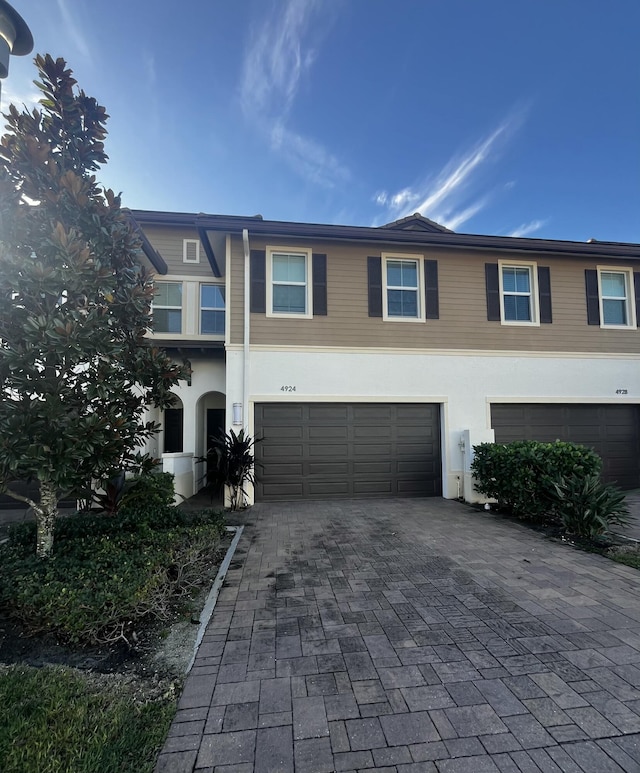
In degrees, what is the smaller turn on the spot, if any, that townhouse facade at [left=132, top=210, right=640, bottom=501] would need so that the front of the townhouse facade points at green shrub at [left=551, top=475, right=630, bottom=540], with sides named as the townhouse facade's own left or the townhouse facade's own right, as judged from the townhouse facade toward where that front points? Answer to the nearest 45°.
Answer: approximately 45° to the townhouse facade's own left

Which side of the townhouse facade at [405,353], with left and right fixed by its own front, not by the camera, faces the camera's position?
front

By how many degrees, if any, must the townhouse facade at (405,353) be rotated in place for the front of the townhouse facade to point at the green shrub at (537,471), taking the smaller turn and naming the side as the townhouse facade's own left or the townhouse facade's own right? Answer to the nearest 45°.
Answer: approximately 45° to the townhouse facade's own left

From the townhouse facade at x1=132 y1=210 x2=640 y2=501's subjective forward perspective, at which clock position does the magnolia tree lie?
The magnolia tree is roughly at 1 o'clock from the townhouse facade.

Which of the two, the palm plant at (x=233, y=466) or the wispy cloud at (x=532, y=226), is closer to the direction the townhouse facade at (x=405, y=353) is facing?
the palm plant

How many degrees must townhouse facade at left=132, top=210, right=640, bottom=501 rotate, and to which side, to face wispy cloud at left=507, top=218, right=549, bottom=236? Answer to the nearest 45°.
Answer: approximately 135° to its left

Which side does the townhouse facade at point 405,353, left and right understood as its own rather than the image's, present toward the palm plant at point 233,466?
right
